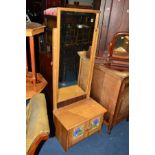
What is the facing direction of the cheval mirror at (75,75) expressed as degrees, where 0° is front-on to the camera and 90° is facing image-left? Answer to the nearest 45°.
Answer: approximately 315°

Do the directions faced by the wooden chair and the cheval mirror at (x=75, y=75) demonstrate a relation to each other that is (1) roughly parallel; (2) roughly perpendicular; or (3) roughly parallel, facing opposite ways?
roughly perpendicular

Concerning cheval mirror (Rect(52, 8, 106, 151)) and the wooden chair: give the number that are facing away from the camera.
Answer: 0

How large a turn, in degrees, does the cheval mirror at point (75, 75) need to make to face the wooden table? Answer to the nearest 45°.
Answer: approximately 90° to its right

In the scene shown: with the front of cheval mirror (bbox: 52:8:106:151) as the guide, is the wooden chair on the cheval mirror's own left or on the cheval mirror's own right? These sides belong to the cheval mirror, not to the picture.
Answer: on the cheval mirror's own right
